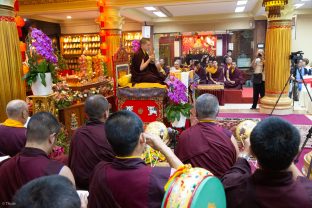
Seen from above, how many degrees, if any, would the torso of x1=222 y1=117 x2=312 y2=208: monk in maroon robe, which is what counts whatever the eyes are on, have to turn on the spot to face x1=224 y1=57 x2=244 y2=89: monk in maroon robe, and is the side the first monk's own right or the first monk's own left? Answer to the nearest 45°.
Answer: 0° — they already face them

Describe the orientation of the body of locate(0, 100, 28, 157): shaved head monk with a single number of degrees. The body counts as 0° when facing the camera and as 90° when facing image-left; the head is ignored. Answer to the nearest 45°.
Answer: approximately 225°

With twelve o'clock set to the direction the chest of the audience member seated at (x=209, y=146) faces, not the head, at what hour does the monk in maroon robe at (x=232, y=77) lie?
The monk in maroon robe is roughly at 12 o'clock from the audience member seated.

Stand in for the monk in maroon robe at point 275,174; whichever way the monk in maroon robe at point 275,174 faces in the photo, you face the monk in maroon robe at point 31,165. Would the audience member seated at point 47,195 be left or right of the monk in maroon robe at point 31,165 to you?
left

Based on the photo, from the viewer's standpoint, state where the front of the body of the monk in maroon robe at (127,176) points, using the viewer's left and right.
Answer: facing away from the viewer

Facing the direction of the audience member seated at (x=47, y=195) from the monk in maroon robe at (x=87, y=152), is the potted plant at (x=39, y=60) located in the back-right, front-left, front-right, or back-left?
back-right

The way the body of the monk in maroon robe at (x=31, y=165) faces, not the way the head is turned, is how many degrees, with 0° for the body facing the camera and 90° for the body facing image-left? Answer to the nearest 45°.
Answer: approximately 225°

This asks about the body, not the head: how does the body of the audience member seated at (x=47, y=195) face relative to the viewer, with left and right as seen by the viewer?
facing away from the viewer
